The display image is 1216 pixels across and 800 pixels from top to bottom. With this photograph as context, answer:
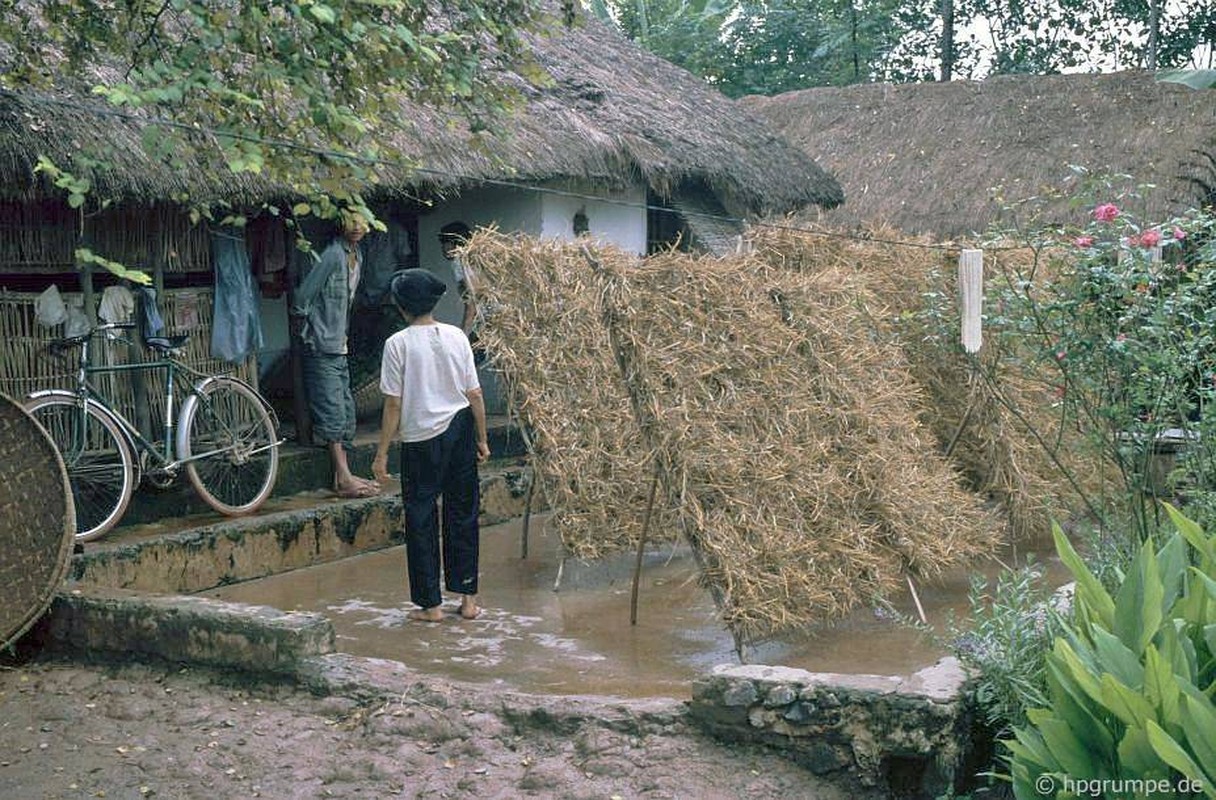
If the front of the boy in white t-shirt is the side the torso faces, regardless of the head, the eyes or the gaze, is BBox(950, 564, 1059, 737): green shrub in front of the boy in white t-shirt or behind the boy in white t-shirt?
behind

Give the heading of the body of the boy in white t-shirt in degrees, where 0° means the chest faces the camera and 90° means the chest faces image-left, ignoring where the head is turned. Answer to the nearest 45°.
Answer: approximately 180°

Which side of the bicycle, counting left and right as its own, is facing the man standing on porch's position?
back

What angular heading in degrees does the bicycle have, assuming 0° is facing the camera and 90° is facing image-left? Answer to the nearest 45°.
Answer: approximately 45°

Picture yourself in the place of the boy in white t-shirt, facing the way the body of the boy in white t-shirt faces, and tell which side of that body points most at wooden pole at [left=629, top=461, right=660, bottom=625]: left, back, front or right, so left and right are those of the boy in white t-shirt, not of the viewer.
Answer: right

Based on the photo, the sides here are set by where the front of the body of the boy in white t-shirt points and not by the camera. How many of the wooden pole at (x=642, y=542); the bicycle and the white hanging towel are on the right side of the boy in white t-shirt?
2

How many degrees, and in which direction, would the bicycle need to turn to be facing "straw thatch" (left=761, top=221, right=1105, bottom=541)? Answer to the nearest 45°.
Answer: approximately 135° to its left

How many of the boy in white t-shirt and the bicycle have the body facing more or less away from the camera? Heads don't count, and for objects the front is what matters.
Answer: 1

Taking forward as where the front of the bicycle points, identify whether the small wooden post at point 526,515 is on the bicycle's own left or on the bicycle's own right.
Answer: on the bicycle's own left

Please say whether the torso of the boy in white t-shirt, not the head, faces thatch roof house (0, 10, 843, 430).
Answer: yes

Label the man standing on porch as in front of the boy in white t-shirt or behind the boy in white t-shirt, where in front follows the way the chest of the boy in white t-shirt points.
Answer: in front

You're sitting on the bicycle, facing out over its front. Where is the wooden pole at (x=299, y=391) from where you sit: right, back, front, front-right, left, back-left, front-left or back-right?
back
